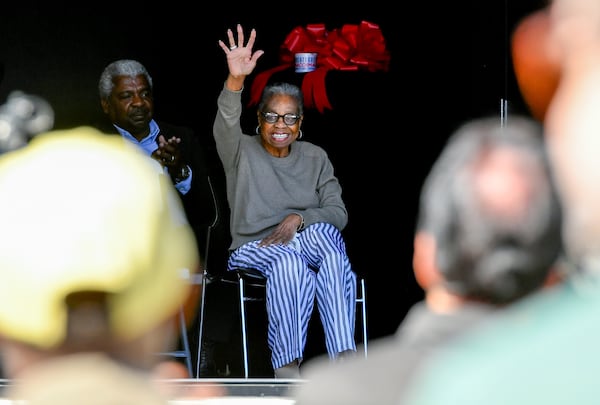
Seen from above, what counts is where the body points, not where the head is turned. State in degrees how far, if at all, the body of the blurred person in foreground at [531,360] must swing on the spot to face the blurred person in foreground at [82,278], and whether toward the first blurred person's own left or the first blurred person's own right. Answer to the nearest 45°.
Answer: approximately 45° to the first blurred person's own left

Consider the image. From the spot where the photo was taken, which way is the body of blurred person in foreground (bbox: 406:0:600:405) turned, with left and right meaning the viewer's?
facing away from the viewer and to the left of the viewer

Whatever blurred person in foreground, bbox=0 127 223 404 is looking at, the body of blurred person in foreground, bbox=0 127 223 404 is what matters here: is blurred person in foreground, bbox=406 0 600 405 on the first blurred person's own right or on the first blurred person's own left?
on the first blurred person's own right

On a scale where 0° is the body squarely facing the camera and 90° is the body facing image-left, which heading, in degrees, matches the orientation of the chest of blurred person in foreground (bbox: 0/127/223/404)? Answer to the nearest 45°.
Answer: approximately 225°
